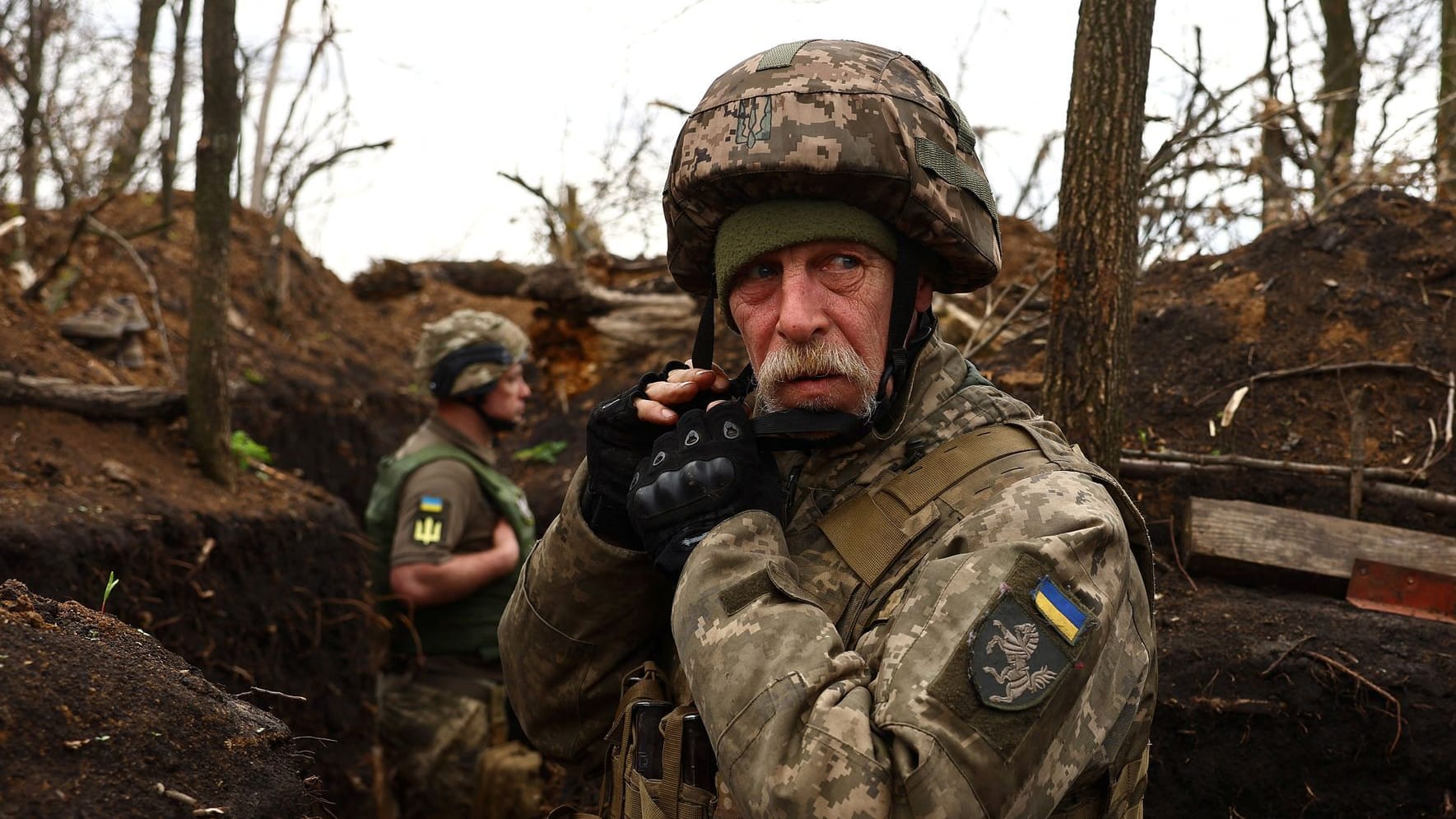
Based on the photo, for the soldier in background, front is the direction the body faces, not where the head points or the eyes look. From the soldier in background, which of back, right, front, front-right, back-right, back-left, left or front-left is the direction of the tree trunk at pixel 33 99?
back-left

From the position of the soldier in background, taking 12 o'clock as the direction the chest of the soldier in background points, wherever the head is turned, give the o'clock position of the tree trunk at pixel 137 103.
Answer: The tree trunk is roughly at 8 o'clock from the soldier in background.

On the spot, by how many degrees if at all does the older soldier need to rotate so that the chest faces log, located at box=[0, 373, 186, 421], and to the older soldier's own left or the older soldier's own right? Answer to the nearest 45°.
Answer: approximately 90° to the older soldier's own right

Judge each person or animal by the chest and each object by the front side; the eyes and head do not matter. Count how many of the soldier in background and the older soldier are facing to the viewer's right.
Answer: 1

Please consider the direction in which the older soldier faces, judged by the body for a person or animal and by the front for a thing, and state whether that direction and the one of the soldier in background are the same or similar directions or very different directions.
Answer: very different directions

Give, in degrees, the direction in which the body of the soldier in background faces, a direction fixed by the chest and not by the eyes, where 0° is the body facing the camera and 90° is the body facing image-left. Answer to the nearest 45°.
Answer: approximately 270°

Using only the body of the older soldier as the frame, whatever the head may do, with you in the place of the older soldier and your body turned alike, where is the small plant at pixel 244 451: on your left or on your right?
on your right

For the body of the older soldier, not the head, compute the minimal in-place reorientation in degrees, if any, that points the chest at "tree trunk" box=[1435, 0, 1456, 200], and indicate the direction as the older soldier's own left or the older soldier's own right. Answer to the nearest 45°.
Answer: approximately 180°

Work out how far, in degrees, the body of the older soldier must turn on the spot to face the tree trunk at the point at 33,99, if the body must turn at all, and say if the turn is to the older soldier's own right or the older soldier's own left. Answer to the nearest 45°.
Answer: approximately 90° to the older soldier's own right

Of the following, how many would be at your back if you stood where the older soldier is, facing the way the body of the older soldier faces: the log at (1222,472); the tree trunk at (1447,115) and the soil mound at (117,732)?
2
